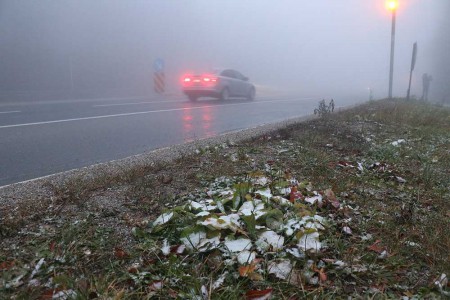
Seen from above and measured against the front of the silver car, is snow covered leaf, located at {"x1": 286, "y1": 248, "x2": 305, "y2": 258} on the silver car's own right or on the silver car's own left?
on the silver car's own right

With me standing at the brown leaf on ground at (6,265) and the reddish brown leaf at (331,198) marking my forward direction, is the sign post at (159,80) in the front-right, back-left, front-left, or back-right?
front-left

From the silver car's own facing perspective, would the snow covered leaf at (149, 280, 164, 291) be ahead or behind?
behind

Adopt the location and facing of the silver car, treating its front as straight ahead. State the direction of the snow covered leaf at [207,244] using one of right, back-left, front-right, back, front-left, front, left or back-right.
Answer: back-right

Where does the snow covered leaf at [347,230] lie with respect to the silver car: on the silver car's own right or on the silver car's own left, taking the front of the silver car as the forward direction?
on the silver car's own right

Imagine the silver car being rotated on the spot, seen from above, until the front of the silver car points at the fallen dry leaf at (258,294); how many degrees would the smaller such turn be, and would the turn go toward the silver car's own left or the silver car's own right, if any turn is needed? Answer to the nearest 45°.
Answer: approximately 135° to the silver car's own right

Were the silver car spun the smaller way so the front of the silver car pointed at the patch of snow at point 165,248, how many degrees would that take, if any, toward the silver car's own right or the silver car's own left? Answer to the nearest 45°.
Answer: approximately 135° to the silver car's own right

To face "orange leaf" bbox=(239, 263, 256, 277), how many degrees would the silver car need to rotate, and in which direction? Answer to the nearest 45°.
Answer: approximately 135° to its right

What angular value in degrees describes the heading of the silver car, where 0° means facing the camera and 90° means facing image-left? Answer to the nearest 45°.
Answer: approximately 225°

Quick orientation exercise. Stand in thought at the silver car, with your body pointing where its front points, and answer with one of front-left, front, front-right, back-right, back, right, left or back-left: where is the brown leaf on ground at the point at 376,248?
back-right

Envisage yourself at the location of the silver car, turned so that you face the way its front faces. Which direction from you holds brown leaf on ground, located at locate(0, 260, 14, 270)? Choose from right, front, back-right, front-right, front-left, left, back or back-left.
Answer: back-right

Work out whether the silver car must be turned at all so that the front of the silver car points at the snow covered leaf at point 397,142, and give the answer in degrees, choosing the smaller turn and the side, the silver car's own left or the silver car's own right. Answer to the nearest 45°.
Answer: approximately 135° to the silver car's own right

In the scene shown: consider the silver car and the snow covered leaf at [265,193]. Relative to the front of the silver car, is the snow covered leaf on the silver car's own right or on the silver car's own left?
on the silver car's own right

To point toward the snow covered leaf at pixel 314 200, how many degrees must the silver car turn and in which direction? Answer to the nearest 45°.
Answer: approximately 135° to its right
